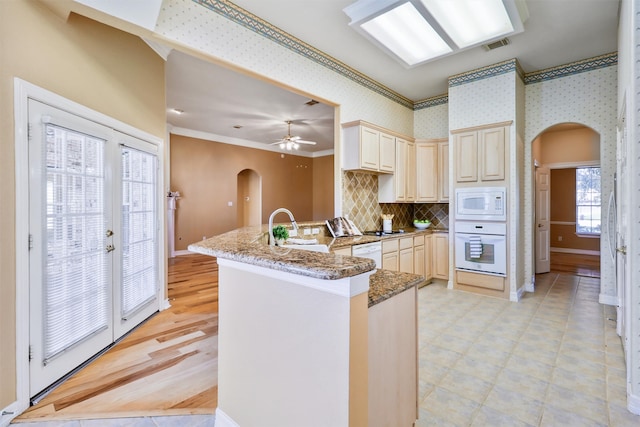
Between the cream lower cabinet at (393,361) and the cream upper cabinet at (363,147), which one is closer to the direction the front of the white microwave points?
the cream lower cabinet

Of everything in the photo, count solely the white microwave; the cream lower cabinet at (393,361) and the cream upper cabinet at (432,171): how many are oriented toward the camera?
2

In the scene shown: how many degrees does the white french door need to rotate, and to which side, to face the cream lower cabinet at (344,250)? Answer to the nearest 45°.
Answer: approximately 45° to its left

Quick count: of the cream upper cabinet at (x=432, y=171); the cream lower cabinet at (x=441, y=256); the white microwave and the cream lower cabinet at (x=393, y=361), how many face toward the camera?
3

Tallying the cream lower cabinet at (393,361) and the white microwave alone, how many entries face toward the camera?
1

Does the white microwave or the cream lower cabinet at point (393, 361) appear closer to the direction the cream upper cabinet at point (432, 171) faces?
the cream lower cabinet

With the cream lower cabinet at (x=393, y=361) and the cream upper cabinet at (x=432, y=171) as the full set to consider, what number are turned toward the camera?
1

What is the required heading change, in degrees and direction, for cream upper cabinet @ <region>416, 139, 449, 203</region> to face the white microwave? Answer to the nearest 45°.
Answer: approximately 45° to its left

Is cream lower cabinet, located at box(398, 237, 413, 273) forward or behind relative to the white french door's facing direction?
forward

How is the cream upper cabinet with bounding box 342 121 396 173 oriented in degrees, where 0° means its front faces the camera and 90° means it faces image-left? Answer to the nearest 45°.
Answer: approximately 315°

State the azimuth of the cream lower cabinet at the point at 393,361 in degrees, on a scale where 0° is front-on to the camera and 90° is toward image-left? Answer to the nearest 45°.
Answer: approximately 225°
